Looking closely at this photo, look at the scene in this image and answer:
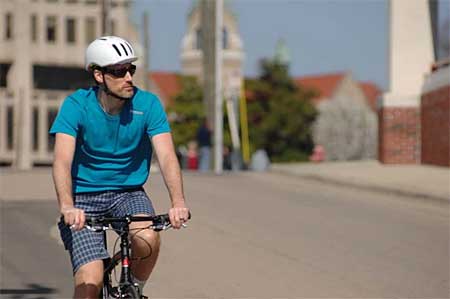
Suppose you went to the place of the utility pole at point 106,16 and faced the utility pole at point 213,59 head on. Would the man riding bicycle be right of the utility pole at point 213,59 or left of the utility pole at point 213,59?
right

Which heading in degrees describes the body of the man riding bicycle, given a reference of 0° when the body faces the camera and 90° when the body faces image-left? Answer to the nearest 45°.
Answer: approximately 0°

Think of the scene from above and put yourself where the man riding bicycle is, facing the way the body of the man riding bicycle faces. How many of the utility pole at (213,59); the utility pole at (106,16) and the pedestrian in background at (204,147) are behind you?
3

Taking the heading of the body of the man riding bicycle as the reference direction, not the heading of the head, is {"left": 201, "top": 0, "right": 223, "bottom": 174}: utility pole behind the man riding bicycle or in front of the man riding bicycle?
behind

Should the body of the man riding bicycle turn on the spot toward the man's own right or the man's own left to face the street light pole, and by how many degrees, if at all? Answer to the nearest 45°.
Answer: approximately 180°

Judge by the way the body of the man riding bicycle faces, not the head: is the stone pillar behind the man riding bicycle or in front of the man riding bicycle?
behind

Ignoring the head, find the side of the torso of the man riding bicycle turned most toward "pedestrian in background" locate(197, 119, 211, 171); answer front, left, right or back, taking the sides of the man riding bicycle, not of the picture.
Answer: back

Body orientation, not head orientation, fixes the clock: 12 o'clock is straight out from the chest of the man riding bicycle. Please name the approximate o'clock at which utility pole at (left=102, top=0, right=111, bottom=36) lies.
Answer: The utility pole is roughly at 6 o'clock from the man riding bicycle.
